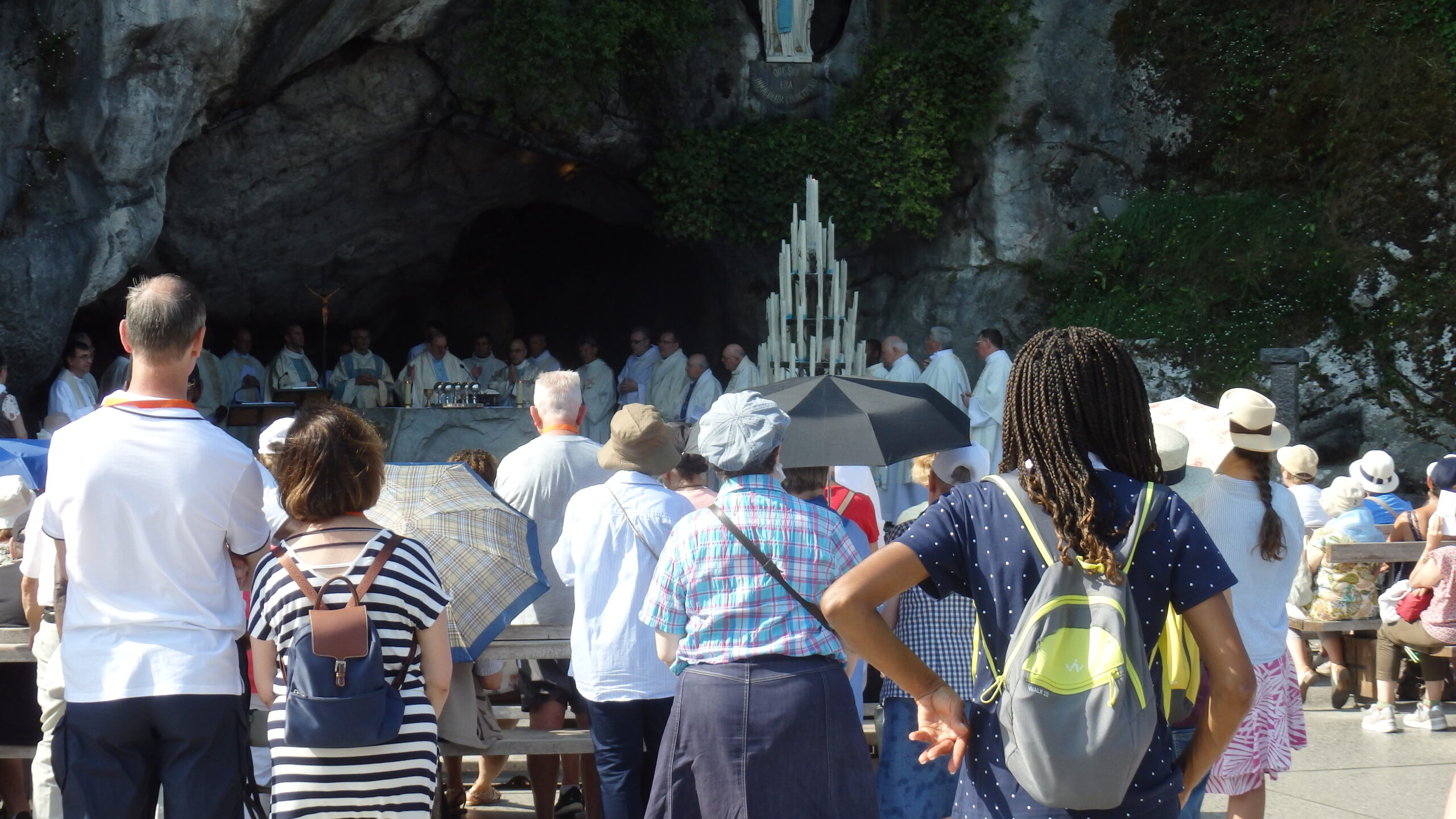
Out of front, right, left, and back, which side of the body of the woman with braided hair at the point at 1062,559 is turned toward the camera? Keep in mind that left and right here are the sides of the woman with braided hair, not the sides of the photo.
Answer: back

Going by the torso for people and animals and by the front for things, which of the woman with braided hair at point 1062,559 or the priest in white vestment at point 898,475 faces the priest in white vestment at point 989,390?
the woman with braided hair

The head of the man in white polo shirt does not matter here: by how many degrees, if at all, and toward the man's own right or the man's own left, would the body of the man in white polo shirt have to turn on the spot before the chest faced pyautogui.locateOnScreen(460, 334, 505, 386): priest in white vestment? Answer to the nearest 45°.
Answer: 0° — they already face them

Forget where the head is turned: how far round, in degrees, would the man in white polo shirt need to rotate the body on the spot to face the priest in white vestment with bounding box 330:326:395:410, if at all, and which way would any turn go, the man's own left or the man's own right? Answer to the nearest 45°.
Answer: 0° — they already face them

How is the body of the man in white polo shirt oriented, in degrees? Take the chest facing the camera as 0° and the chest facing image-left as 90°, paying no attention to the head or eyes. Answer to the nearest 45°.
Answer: approximately 180°

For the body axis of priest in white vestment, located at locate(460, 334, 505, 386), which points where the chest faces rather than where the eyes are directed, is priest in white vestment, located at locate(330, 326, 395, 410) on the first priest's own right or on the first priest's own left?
on the first priest's own right

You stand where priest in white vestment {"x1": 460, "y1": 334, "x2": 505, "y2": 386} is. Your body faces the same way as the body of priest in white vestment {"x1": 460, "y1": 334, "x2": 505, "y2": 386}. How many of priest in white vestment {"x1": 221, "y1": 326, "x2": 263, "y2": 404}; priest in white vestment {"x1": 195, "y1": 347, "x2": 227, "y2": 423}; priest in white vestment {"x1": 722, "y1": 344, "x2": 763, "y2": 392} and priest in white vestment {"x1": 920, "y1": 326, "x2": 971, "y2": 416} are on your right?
2

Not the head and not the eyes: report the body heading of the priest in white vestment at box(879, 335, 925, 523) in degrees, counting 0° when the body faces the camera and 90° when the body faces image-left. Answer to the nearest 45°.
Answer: approximately 90°

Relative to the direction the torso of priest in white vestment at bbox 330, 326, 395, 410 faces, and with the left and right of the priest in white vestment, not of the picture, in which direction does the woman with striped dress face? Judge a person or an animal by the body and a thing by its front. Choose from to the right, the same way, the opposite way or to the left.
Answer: the opposite way

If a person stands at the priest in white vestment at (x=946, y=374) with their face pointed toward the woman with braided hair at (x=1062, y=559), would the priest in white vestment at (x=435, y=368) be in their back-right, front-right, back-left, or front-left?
back-right
